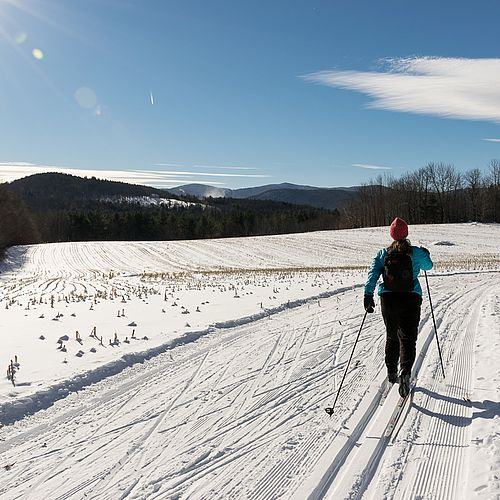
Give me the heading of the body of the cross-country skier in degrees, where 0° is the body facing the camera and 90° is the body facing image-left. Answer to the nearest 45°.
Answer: approximately 180°

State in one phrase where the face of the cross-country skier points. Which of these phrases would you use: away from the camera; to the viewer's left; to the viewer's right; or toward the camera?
away from the camera
